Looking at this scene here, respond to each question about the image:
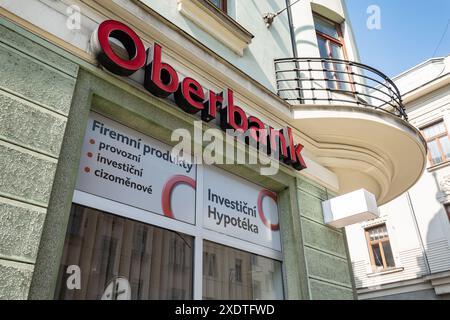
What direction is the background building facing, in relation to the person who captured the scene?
facing the viewer and to the left of the viewer

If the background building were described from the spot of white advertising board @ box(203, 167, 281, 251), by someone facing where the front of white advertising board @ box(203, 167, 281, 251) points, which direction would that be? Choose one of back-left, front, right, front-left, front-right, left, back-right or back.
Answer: left

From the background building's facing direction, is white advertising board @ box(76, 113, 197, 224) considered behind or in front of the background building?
in front

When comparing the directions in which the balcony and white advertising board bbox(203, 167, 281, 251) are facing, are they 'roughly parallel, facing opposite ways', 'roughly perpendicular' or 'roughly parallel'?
roughly parallel

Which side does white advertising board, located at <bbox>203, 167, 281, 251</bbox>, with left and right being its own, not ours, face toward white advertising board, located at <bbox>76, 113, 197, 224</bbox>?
right

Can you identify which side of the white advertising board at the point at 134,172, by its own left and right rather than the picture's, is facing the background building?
left

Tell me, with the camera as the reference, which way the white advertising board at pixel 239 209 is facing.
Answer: facing the viewer and to the right of the viewer

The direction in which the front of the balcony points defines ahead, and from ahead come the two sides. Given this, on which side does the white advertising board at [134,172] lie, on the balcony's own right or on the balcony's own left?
on the balcony's own right

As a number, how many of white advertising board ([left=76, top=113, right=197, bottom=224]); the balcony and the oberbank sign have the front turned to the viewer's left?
0

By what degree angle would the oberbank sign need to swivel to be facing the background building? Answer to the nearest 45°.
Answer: approximately 90° to its left

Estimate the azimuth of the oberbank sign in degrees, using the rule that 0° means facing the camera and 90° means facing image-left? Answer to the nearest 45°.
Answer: approximately 315°
